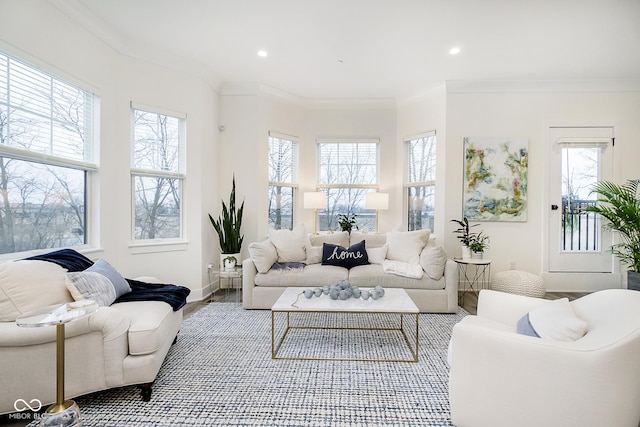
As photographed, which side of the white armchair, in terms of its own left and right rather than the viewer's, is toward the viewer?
left

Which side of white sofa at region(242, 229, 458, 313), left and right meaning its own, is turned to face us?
front

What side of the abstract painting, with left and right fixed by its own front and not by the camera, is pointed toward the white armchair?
front

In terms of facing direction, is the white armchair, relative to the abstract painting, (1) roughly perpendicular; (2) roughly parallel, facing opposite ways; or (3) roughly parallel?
roughly perpendicular

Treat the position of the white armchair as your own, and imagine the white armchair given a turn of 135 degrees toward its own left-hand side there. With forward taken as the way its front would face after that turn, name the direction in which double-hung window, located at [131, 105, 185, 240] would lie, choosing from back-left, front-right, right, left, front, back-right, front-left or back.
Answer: back-right

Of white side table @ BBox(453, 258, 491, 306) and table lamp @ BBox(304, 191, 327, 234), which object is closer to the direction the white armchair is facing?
the table lamp

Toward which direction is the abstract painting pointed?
toward the camera

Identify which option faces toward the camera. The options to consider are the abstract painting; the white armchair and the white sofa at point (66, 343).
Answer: the abstract painting

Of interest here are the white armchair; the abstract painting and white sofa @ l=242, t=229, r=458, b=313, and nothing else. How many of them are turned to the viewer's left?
1

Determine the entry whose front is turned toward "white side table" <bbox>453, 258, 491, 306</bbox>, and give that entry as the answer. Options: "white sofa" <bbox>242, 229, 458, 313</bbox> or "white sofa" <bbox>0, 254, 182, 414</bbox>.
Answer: "white sofa" <bbox>0, 254, 182, 414</bbox>

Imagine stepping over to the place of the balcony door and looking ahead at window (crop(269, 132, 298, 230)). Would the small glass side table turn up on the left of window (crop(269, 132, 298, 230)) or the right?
left

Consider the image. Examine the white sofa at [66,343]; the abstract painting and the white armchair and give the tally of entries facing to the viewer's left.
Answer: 1

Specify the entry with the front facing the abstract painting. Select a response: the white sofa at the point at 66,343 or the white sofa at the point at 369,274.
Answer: the white sofa at the point at 66,343

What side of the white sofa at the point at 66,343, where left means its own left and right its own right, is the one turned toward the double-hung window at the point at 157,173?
left

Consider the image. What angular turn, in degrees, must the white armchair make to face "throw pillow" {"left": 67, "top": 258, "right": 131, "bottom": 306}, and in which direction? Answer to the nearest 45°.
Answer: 0° — it already faces it

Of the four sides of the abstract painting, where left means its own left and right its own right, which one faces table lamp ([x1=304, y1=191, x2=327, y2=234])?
right

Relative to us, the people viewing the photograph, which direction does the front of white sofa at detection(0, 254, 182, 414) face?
facing to the right of the viewer

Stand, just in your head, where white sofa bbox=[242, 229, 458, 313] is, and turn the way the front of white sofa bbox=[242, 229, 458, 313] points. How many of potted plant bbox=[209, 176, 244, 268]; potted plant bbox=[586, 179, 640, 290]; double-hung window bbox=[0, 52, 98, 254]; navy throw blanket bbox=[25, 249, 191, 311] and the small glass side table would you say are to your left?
1

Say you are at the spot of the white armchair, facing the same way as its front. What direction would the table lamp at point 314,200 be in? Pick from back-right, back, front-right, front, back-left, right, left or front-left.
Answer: front-right
